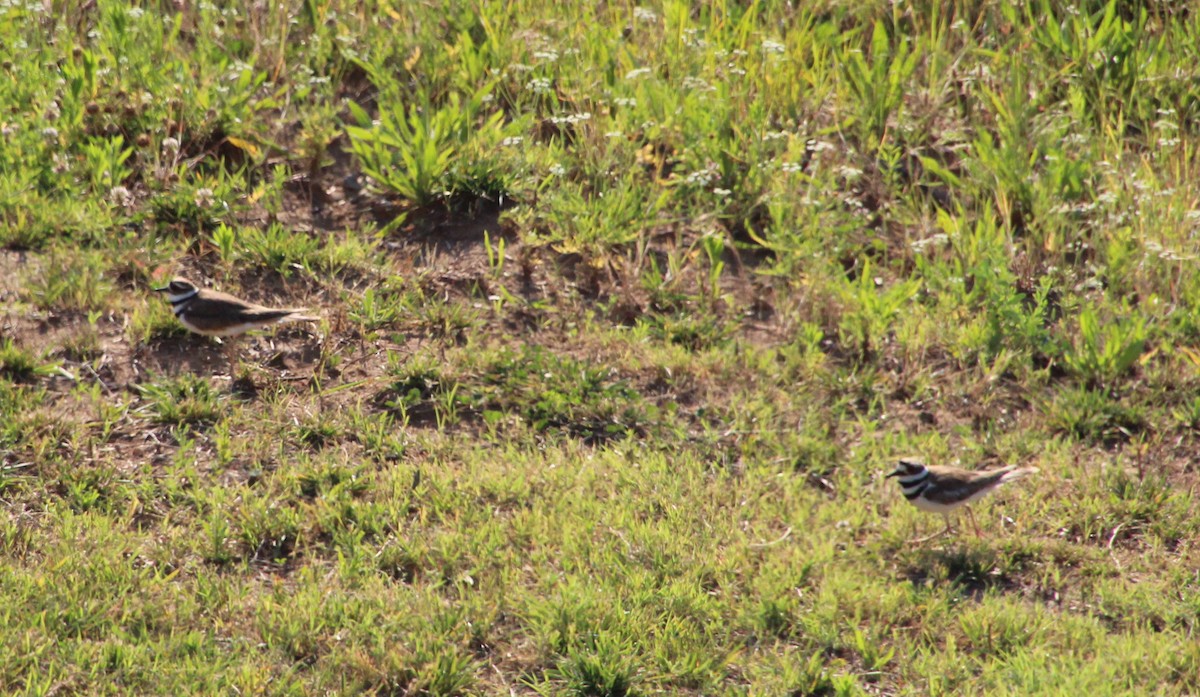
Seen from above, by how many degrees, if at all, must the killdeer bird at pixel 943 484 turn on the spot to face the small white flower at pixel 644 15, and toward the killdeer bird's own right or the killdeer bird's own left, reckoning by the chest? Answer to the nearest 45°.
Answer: approximately 45° to the killdeer bird's own right

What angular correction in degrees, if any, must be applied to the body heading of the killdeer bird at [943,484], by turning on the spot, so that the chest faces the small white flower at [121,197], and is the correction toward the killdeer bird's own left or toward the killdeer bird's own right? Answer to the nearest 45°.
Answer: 0° — it already faces it

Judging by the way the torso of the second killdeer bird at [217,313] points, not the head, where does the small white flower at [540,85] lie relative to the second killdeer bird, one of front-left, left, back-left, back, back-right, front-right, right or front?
back-right

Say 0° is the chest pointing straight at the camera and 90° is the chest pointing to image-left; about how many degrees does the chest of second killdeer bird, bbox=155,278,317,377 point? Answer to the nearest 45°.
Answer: approximately 90°

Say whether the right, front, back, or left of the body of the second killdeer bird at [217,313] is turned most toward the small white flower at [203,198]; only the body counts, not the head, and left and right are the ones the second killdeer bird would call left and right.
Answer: right

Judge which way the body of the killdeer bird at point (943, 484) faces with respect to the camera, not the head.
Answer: to the viewer's left

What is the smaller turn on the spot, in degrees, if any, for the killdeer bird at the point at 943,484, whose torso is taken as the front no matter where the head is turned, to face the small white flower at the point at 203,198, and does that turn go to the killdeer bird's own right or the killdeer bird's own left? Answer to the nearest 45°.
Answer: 0° — it already faces it

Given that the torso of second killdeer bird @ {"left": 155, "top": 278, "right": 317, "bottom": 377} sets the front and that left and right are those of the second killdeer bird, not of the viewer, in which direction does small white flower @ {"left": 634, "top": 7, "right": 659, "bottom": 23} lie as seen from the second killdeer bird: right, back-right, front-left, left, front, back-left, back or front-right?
back-right

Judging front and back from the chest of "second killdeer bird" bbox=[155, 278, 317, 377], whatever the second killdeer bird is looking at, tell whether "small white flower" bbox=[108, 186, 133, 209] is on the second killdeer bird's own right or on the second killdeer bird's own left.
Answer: on the second killdeer bird's own right

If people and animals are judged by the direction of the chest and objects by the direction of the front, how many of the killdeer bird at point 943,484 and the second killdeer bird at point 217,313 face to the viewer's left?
2
